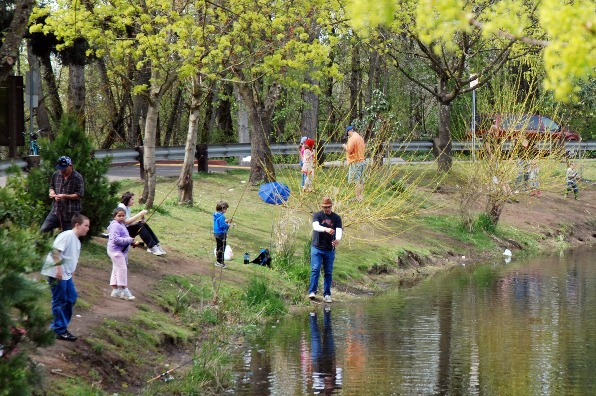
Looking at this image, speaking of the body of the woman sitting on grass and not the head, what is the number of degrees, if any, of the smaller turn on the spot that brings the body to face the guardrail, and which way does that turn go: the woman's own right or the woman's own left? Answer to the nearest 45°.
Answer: approximately 90° to the woman's own left

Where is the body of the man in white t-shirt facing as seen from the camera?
to the viewer's right

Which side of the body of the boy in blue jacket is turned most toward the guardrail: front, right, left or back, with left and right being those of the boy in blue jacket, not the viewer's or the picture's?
left

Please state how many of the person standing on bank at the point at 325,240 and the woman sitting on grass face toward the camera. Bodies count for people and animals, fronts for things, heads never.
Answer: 1

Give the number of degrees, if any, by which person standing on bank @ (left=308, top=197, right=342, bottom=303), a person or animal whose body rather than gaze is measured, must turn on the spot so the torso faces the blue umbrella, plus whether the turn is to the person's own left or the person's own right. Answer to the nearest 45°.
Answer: approximately 180°

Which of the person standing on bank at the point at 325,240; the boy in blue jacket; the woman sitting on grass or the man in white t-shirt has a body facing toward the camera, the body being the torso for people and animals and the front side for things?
the person standing on bank

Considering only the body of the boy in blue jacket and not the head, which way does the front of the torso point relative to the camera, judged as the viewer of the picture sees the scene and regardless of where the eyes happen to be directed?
to the viewer's right

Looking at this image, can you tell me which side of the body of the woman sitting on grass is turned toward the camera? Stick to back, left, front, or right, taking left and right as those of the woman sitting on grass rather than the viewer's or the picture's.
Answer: right

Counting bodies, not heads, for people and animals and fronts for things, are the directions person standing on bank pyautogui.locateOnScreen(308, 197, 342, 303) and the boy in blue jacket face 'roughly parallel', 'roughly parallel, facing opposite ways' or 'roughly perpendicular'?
roughly perpendicular

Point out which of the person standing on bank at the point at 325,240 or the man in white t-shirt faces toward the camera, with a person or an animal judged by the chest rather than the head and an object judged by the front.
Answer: the person standing on bank

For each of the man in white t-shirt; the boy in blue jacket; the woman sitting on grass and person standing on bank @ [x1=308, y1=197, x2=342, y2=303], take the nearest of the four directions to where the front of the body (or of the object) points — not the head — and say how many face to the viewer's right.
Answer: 3

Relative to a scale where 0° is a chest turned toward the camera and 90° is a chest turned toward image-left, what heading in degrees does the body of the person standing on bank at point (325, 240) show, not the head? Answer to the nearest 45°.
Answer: approximately 0°

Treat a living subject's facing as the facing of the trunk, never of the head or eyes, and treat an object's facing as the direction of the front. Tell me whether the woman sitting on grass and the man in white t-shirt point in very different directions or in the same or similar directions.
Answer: same or similar directions
